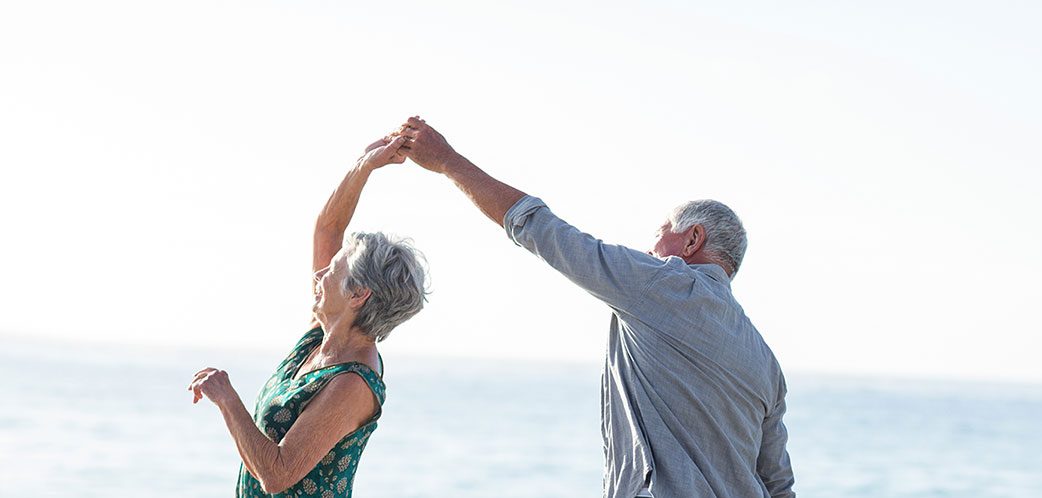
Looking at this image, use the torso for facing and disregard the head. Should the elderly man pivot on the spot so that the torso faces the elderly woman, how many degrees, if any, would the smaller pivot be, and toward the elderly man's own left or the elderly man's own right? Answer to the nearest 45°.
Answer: approximately 45° to the elderly man's own left

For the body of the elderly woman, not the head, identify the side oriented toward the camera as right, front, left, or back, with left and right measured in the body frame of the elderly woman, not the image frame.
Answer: left

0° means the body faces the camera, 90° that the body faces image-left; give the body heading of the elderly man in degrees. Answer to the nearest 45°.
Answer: approximately 135°

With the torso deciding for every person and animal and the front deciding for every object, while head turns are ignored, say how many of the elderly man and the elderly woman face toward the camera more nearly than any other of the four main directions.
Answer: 0

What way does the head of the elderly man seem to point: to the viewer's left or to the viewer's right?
to the viewer's left
